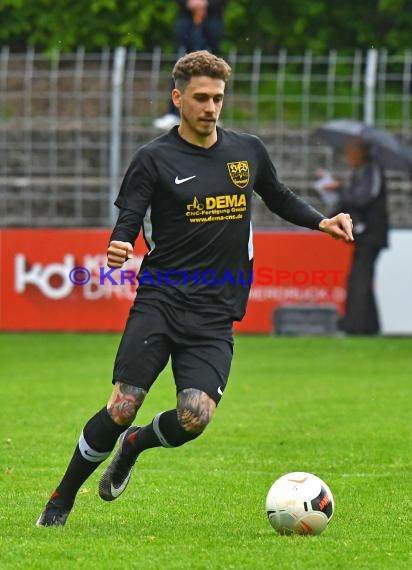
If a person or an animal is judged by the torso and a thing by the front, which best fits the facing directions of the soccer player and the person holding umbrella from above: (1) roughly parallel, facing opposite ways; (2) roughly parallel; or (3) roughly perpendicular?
roughly perpendicular

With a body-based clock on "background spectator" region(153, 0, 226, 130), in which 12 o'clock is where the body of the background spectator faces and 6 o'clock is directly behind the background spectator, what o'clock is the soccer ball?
The soccer ball is roughly at 12 o'clock from the background spectator.

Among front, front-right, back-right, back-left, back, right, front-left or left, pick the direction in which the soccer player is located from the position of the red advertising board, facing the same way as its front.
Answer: front

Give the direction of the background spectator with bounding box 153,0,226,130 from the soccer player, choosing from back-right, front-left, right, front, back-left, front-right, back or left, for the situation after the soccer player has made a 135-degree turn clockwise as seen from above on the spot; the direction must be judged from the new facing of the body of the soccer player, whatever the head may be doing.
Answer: front-right

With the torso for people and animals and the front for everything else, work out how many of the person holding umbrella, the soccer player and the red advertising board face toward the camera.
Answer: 2

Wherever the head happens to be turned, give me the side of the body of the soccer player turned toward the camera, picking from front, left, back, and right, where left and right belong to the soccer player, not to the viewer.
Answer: front

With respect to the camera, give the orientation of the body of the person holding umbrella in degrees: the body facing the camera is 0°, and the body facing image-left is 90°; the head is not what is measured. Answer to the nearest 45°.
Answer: approximately 90°

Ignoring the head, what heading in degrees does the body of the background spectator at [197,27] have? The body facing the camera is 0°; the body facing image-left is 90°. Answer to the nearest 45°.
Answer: approximately 0°

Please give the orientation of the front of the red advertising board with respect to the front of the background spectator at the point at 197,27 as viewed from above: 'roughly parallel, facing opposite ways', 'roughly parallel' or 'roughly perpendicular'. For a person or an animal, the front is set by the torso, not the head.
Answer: roughly parallel

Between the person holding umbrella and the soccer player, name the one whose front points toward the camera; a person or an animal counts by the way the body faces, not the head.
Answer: the soccer player

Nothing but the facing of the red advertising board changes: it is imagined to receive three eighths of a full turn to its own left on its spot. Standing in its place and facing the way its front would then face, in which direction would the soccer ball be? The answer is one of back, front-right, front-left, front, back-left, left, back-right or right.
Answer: back-right

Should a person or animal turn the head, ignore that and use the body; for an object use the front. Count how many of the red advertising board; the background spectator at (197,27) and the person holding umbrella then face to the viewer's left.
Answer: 1

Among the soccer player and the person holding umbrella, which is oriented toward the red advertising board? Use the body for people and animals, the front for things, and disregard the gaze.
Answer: the person holding umbrella

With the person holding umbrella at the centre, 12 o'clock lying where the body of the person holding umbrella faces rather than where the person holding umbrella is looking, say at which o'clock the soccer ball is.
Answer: The soccer ball is roughly at 9 o'clock from the person holding umbrella.

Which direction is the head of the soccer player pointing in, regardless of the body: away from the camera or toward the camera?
toward the camera

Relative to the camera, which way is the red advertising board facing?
toward the camera

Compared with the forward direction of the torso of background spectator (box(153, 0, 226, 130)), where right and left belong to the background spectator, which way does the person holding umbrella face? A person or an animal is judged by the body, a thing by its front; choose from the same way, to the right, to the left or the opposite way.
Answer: to the right

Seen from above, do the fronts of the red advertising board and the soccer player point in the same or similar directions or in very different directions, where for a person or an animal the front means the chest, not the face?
same or similar directions
